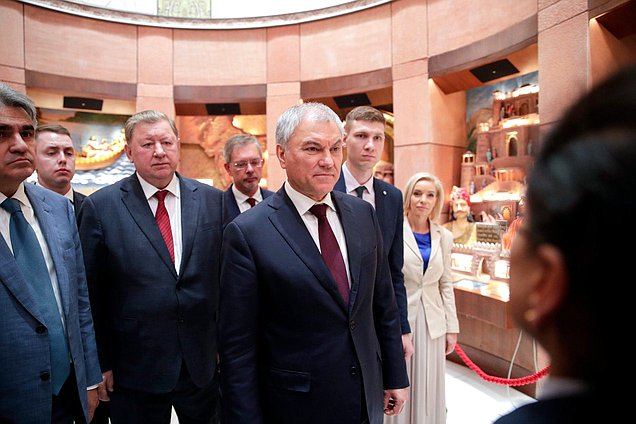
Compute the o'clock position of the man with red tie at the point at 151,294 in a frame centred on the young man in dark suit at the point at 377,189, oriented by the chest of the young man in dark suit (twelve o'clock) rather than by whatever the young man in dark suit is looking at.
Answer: The man with red tie is roughly at 2 o'clock from the young man in dark suit.

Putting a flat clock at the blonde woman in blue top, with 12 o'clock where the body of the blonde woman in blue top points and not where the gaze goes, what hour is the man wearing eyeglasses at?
The man wearing eyeglasses is roughly at 3 o'clock from the blonde woman in blue top.

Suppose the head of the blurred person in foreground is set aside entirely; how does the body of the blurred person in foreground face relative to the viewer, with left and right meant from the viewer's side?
facing away from the viewer and to the left of the viewer

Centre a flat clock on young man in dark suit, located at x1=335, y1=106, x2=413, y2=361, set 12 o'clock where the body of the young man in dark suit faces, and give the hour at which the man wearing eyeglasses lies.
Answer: The man wearing eyeglasses is roughly at 4 o'clock from the young man in dark suit.

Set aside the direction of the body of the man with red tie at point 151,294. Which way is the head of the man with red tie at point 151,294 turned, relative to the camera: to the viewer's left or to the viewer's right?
to the viewer's right

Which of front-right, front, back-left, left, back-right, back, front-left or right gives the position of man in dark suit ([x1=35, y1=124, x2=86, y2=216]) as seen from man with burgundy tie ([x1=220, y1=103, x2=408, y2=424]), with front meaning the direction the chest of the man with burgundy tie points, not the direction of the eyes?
back

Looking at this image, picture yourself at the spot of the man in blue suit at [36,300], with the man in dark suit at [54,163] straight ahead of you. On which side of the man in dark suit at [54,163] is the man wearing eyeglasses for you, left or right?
right

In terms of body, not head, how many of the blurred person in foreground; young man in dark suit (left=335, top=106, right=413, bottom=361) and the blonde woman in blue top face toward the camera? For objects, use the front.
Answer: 2
